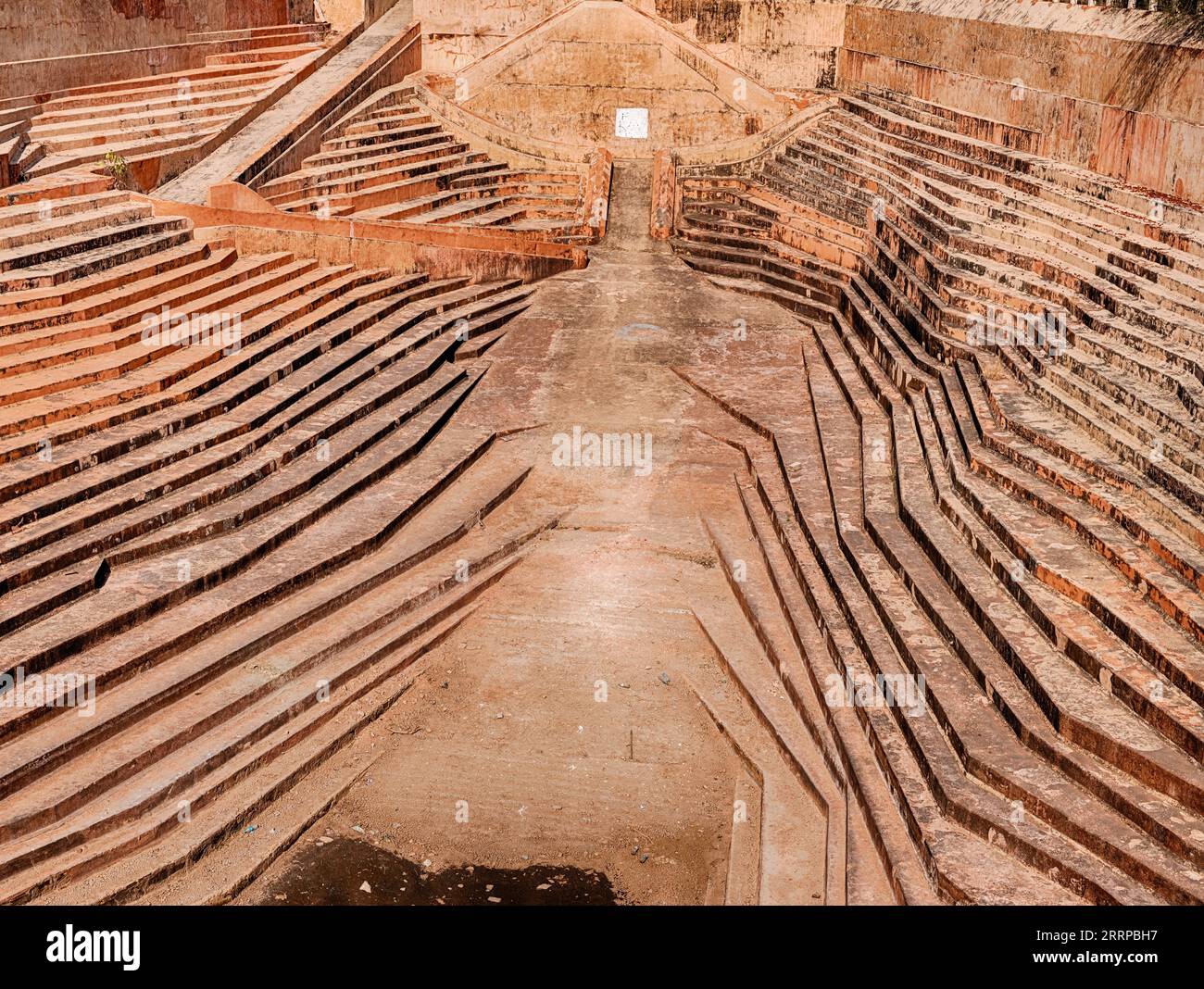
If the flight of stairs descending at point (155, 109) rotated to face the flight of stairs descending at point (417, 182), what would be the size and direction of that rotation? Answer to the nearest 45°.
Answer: approximately 45° to its left

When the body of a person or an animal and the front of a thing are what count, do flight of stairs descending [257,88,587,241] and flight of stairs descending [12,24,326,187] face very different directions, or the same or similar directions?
same or similar directions

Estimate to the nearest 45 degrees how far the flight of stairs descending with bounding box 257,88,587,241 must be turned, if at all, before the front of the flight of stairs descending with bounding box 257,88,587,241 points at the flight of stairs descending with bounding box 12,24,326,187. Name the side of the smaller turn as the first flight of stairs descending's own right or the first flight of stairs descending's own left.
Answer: approximately 135° to the first flight of stairs descending's own right

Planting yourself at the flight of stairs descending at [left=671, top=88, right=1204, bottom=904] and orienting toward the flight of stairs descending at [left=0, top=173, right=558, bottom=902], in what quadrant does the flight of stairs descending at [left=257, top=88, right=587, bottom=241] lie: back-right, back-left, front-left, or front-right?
front-right

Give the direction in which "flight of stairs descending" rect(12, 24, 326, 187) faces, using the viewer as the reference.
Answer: facing the viewer and to the right of the viewer

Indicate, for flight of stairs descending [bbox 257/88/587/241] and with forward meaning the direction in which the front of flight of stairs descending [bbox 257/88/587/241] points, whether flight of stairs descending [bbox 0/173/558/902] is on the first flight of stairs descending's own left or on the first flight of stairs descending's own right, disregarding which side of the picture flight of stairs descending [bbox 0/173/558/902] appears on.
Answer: on the first flight of stairs descending's own right

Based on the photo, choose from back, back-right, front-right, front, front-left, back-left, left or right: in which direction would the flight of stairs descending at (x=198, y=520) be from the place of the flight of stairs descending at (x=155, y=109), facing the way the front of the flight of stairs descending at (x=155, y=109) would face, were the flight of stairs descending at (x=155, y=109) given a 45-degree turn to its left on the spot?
right

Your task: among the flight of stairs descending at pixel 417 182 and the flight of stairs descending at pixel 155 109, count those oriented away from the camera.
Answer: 0
